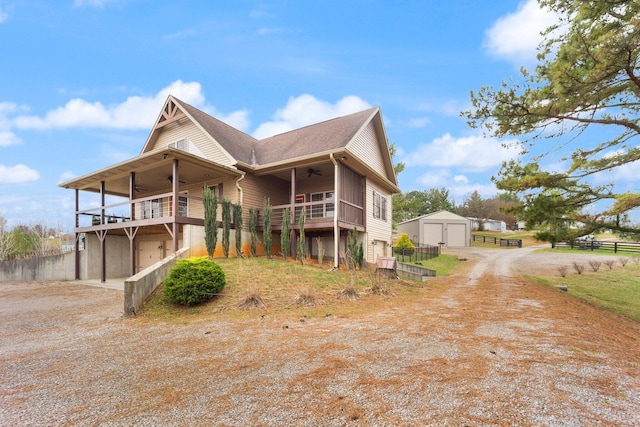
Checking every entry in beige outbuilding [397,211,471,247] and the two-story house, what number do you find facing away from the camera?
0

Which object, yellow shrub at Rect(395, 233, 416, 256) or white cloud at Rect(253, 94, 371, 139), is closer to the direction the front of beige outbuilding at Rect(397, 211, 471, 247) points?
the yellow shrub

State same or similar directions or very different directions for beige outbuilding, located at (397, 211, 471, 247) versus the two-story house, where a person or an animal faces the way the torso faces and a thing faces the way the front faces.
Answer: same or similar directions

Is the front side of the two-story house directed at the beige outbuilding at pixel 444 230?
no

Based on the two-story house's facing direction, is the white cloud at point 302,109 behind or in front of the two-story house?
behind

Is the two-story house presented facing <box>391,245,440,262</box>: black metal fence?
no

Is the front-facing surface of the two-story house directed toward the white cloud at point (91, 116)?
no

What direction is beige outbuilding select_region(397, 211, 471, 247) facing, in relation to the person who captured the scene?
facing the viewer

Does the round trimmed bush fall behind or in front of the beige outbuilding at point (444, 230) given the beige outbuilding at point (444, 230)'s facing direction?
in front

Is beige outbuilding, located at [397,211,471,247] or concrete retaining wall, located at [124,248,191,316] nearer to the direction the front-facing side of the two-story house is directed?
the concrete retaining wall
